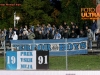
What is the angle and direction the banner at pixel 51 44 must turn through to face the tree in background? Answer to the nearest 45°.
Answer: approximately 180°

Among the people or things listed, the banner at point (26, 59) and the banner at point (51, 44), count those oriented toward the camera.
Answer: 2

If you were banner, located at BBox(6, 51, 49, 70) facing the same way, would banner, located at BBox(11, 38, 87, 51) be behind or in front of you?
behind

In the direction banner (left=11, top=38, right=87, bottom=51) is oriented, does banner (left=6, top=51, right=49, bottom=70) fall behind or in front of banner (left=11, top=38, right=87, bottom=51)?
in front

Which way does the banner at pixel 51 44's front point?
toward the camera

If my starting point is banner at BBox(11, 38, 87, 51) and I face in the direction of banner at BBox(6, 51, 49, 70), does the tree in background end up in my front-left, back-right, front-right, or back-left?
back-right

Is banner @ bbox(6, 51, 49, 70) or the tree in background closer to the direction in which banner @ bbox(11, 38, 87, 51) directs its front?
the banner

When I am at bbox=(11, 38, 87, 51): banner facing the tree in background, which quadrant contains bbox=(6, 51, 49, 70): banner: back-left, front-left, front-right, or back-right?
back-left

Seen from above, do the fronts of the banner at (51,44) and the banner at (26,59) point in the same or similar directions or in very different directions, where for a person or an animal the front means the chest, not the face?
same or similar directions

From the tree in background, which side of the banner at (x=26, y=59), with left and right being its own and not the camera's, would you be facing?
back

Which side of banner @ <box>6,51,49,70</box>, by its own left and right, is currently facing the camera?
front
